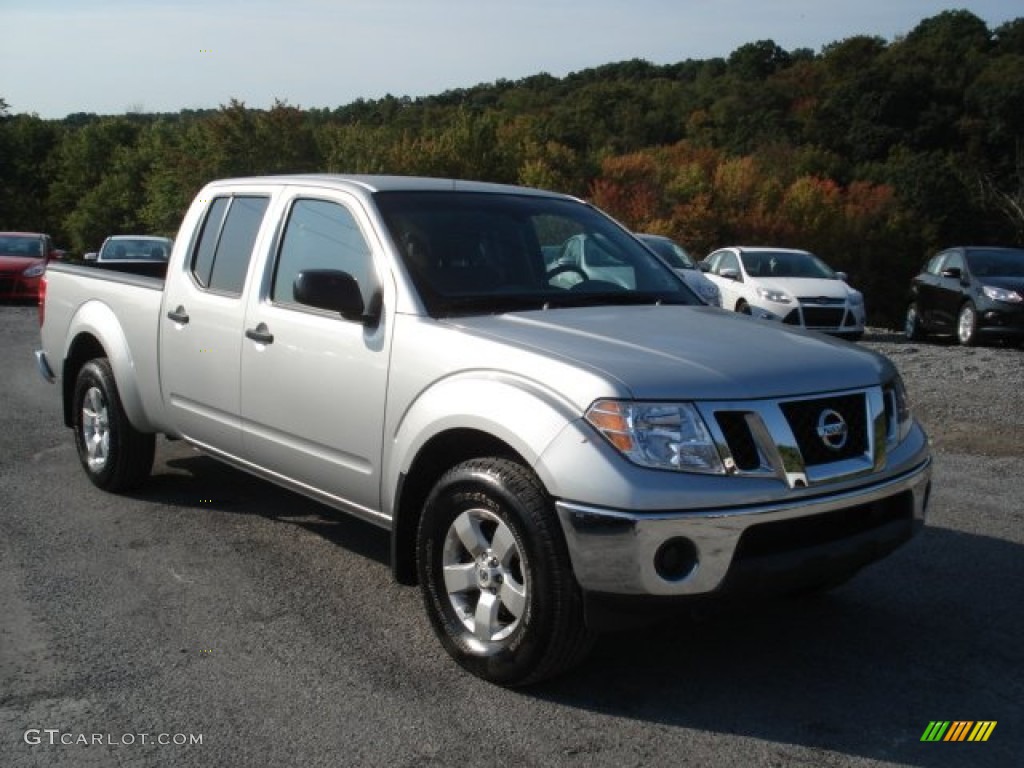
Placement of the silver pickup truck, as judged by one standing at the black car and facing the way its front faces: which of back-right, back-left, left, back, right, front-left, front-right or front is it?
front-right

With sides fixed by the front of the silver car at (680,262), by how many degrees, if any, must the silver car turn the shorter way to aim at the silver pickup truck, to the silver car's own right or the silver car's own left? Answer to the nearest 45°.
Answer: approximately 45° to the silver car's own right

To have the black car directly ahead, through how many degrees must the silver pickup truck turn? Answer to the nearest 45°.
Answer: approximately 90° to its left

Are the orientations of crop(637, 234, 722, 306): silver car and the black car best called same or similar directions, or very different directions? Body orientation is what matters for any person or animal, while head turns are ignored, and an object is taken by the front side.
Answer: same or similar directions

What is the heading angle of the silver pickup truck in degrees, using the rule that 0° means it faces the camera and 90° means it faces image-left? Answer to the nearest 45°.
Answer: approximately 315°

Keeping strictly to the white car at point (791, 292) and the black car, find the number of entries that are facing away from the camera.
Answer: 0

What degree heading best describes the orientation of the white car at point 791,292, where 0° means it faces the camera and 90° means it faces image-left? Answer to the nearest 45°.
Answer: approximately 315°

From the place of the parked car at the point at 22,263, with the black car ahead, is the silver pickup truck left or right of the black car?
right

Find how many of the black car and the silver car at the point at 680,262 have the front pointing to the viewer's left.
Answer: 0

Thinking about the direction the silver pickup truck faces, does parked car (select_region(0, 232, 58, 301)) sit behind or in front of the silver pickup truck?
behind

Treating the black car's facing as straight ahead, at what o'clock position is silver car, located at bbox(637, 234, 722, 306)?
The silver car is roughly at 4 o'clock from the black car.

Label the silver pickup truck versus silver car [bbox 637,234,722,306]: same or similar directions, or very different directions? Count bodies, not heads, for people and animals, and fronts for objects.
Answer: same or similar directions

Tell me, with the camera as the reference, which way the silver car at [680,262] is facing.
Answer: facing the viewer and to the right of the viewer

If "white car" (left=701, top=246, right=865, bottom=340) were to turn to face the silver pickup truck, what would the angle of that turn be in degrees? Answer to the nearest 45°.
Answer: approximately 45° to its right

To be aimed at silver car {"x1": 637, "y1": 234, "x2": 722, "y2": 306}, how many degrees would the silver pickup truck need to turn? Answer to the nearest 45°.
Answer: approximately 135° to its left

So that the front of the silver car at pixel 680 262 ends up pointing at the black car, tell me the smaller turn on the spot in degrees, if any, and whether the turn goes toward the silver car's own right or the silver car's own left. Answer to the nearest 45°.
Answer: approximately 45° to the silver car's own left

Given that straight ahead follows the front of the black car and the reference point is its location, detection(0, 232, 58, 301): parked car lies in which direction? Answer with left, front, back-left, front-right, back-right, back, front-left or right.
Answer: back-right

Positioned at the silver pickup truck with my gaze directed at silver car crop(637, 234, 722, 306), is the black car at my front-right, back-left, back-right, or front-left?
front-right

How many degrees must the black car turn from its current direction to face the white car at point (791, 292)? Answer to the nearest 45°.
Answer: approximately 135° to its right
